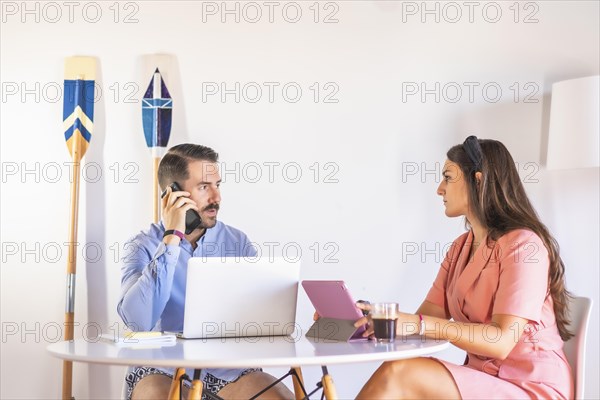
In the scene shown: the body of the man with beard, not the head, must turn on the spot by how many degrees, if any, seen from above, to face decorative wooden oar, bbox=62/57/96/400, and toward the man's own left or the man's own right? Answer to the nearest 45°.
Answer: approximately 180°

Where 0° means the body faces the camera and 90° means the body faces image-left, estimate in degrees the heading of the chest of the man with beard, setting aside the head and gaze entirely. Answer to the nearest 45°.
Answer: approximately 315°

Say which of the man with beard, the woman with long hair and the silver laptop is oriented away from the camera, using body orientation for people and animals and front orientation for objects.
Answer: the silver laptop

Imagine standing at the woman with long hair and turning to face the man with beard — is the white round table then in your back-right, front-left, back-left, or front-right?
front-left

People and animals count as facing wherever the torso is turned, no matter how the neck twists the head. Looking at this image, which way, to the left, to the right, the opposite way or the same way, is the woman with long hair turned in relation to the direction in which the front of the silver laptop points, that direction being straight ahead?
to the left

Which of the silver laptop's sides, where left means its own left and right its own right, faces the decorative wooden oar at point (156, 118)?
front

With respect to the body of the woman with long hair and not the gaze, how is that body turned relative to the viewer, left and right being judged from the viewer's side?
facing to the left of the viewer

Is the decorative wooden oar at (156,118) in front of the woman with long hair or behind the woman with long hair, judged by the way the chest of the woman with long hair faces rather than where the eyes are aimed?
in front

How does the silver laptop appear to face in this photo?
away from the camera

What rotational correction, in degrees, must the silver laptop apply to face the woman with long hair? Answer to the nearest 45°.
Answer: approximately 90° to its right

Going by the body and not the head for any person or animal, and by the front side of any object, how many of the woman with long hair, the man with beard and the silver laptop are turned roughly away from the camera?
1

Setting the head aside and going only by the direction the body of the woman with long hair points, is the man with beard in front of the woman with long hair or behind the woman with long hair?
in front

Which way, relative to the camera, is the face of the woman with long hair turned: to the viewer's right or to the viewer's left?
to the viewer's left

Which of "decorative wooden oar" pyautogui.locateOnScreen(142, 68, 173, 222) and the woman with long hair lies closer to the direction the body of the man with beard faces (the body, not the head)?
the woman with long hair

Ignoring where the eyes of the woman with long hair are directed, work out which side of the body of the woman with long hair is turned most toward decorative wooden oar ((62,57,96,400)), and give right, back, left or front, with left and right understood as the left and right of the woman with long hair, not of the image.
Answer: front

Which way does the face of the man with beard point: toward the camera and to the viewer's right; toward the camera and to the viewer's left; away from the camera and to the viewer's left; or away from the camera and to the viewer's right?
toward the camera and to the viewer's right

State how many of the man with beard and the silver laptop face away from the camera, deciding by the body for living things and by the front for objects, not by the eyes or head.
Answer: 1
